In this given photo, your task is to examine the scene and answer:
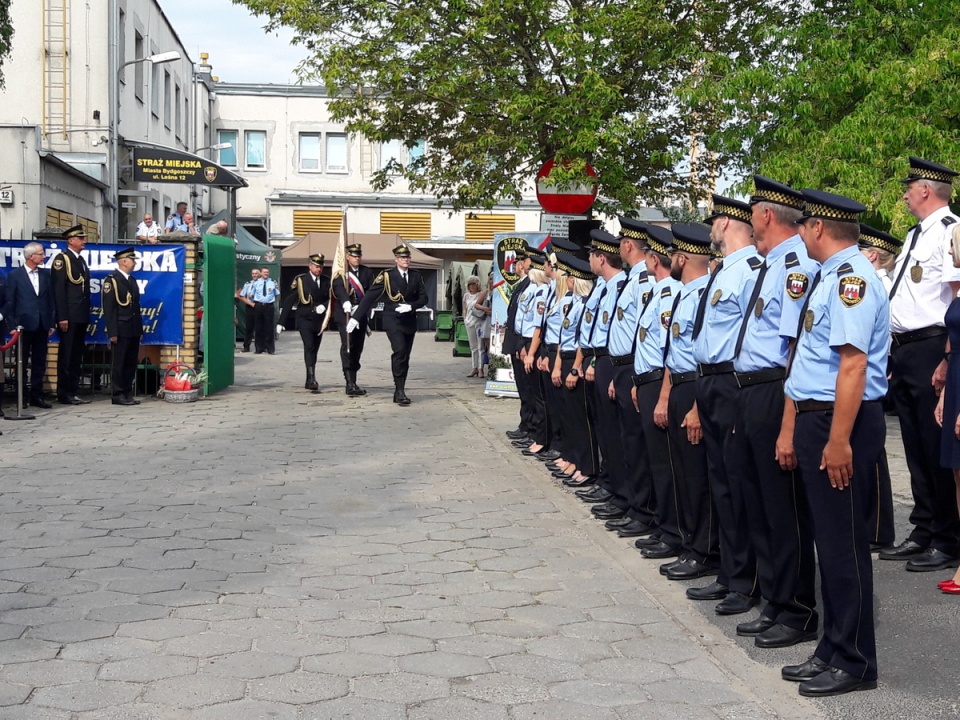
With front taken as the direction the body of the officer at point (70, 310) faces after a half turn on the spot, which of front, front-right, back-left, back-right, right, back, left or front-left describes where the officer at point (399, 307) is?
back-right

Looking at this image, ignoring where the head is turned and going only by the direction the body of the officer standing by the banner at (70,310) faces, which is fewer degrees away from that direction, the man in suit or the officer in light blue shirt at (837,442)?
the officer in light blue shirt

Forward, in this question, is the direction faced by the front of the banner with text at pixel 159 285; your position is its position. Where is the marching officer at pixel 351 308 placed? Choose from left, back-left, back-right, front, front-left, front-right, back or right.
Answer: left

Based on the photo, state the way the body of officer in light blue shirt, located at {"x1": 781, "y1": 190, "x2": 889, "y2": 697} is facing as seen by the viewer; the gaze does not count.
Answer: to the viewer's left

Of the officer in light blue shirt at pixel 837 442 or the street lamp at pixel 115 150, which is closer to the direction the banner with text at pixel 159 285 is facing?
the officer in light blue shirt

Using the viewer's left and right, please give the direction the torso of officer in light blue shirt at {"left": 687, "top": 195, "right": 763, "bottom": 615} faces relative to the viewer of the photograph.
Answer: facing to the left of the viewer

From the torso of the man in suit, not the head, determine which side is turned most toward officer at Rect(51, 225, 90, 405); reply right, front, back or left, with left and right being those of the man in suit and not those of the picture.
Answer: left

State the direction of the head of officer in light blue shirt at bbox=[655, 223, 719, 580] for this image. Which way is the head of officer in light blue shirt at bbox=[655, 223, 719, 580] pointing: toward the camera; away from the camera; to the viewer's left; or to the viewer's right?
to the viewer's left

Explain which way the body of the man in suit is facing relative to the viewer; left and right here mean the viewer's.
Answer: facing the viewer and to the right of the viewer

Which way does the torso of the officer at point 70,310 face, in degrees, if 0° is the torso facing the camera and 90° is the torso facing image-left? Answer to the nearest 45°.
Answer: approximately 315°

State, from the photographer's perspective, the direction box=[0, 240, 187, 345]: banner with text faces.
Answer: facing the viewer

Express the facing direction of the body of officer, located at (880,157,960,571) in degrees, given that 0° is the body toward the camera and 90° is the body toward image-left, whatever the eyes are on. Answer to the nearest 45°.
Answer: approximately 90°

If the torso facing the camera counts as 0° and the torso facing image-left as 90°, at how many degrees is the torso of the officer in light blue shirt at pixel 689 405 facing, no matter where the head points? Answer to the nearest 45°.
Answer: approximately 90°

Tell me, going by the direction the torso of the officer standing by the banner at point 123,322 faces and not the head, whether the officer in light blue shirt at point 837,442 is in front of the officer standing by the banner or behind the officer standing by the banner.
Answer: in front

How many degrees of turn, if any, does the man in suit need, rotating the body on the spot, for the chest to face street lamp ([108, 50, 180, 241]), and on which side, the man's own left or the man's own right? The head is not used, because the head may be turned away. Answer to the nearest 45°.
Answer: approximately 135° to the man's own left
